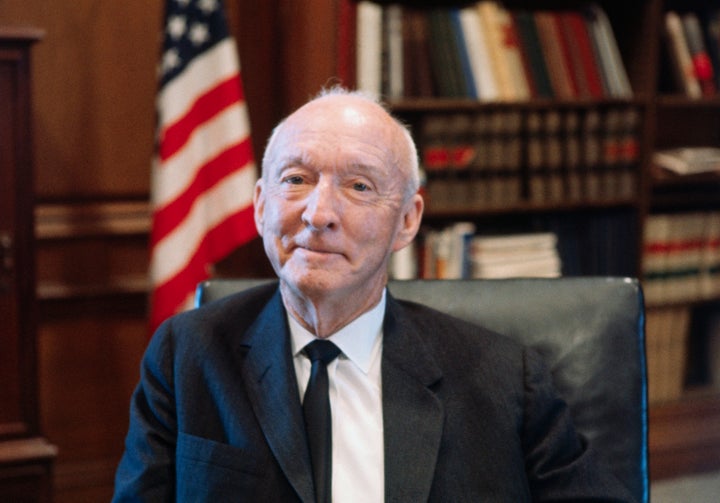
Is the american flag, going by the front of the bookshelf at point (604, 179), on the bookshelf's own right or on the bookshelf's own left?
on the bookshelf's own right

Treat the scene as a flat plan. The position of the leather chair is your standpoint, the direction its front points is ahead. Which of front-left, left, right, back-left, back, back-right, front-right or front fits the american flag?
back-right

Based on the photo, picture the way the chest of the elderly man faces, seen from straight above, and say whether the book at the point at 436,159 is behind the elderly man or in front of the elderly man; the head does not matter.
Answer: behind

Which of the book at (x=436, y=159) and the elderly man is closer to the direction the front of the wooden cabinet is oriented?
the elderly man

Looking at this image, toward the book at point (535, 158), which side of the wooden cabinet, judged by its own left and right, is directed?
left

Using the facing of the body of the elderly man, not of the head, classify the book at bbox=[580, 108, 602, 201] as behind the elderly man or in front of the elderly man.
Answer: behind

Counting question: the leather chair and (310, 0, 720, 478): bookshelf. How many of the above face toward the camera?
2

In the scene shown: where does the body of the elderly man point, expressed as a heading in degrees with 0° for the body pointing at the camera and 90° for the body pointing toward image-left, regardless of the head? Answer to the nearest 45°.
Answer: approximately 0°

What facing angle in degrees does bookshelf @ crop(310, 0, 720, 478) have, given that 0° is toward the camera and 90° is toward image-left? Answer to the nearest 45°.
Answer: approximately 0°

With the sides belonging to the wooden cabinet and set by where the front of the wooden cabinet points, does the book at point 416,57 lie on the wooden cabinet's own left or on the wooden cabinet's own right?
on the wooden cabinet's own left

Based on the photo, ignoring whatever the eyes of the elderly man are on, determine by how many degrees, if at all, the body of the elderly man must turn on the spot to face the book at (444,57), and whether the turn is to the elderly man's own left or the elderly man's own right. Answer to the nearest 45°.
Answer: approximately 180°
